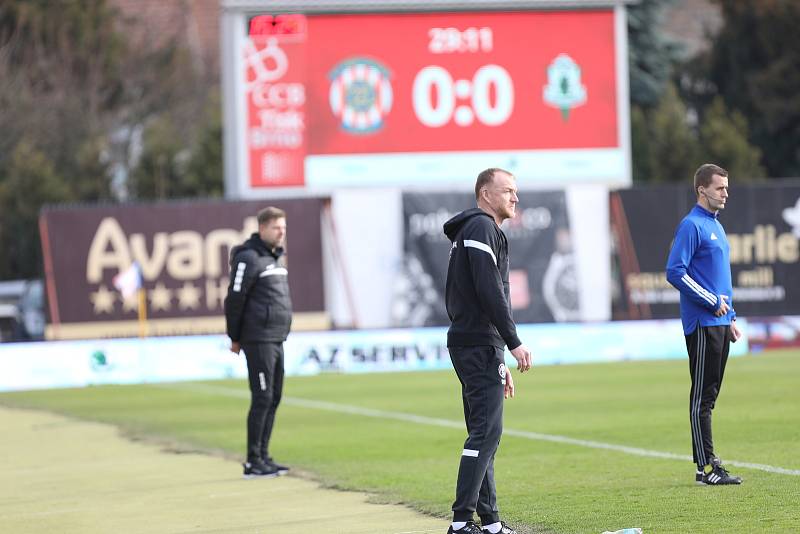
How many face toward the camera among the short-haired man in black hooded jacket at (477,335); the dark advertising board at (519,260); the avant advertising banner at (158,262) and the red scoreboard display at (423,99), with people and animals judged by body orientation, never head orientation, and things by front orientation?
3

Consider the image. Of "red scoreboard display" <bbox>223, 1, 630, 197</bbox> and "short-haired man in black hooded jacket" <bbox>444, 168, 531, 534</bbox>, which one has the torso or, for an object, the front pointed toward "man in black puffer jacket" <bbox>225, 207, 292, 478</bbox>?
the red scoreboard display

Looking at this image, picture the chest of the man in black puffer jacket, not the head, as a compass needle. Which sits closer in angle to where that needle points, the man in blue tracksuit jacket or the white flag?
the man in blue tracksuit jacket

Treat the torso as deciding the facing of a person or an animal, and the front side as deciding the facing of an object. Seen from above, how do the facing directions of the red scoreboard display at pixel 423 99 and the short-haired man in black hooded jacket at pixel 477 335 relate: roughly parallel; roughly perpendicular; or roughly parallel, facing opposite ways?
roughly perpendicular

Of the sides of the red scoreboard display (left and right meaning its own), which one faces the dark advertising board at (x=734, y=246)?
left

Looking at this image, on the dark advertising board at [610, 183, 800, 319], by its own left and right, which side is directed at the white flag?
right

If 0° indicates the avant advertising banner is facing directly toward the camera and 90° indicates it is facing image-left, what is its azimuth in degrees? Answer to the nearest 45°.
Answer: approximately 0°
